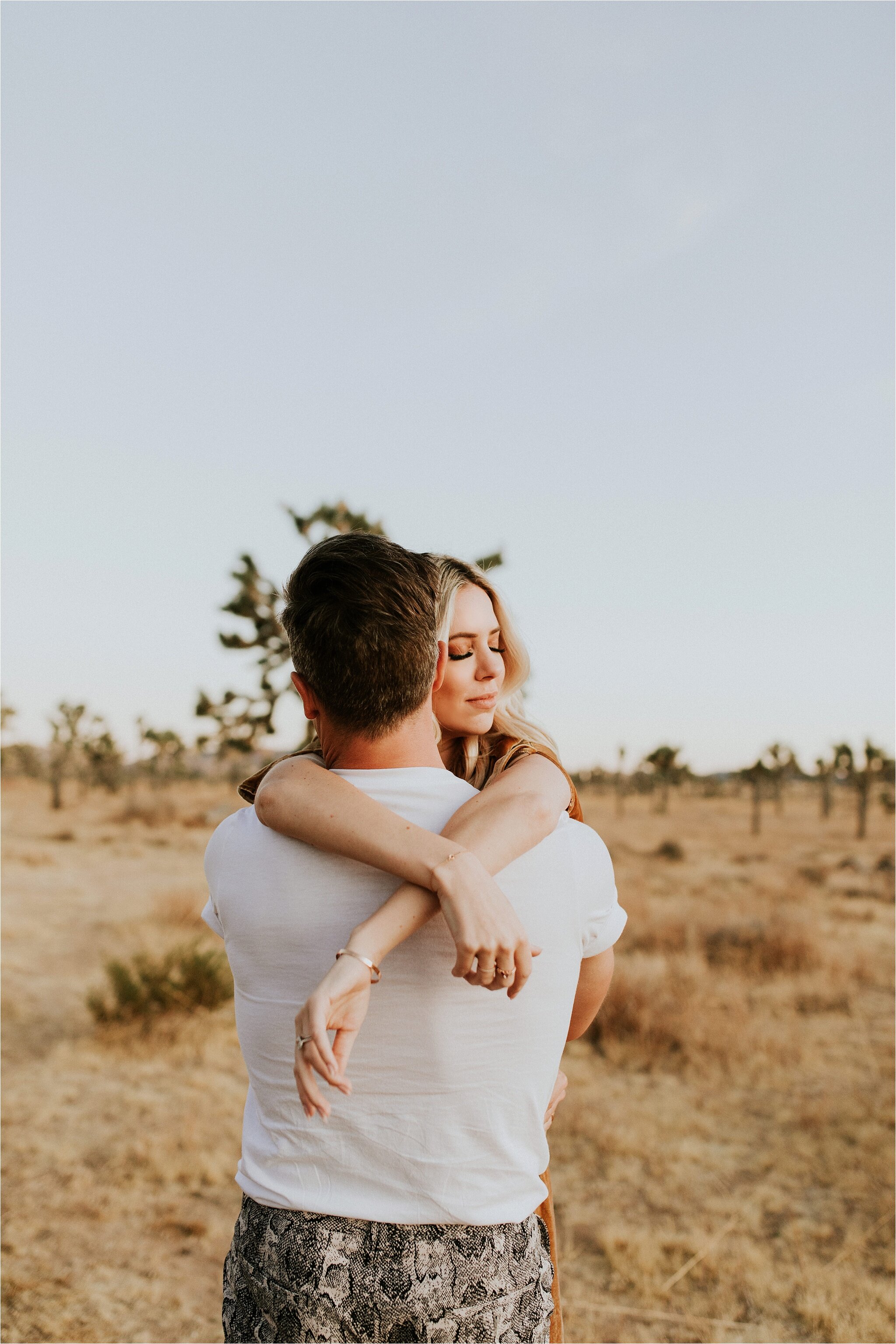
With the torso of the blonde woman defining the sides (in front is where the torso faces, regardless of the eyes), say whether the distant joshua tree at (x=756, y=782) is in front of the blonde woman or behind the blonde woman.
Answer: behind

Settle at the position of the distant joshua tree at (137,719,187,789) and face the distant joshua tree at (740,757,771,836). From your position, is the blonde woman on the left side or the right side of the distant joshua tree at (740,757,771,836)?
right

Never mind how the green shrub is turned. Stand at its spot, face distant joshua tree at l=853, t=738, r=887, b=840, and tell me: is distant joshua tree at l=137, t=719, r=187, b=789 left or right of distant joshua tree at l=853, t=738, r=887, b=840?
left

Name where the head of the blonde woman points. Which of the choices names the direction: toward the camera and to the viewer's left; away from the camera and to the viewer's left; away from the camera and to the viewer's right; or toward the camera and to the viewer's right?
toward the camera and to the viewer's right

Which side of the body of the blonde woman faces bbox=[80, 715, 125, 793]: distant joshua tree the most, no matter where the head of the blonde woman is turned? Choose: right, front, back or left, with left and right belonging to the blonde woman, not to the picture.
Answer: back

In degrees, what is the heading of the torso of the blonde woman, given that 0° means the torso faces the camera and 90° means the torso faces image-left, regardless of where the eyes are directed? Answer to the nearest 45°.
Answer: approximately 0°

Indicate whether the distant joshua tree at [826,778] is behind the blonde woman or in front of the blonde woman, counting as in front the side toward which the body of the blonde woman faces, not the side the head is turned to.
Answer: behind
